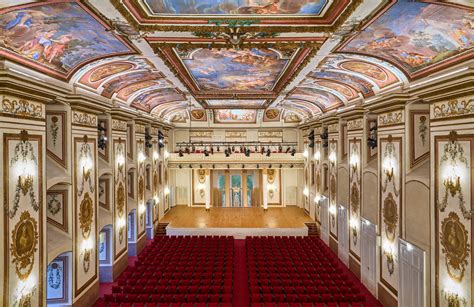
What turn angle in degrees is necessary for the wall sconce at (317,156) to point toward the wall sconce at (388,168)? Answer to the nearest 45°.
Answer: approximately 90° to its left

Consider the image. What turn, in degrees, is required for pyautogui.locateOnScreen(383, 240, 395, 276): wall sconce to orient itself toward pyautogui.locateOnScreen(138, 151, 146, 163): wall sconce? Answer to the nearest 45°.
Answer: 0° — it already faces it

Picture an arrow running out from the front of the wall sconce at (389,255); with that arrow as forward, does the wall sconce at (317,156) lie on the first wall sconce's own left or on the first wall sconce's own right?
on the first wall sconce's own right

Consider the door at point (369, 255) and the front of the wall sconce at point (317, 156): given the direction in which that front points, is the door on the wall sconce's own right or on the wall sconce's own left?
on the wall sconce's own left

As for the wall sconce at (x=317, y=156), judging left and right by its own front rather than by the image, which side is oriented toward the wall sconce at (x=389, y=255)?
left

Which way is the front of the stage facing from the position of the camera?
facing the viewer

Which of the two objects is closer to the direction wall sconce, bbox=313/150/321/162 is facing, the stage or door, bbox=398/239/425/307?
the stage

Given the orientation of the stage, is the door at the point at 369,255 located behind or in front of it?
in front

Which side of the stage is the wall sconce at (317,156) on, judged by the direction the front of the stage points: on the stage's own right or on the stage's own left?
on the stage's own left

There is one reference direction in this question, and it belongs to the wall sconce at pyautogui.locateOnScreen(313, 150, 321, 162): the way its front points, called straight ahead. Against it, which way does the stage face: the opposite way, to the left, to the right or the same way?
to the left

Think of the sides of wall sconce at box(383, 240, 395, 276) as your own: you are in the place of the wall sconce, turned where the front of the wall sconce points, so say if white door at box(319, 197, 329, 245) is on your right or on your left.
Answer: on your right

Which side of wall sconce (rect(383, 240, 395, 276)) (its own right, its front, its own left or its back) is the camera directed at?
left

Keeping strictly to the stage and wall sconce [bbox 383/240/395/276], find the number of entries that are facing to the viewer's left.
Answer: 1

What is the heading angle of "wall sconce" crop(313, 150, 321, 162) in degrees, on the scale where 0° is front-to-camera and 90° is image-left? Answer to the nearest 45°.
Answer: approximately 90°

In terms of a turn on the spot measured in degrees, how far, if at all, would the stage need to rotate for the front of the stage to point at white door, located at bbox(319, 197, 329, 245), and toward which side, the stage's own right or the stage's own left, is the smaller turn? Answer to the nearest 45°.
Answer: approximately 45° to the stage's own left
